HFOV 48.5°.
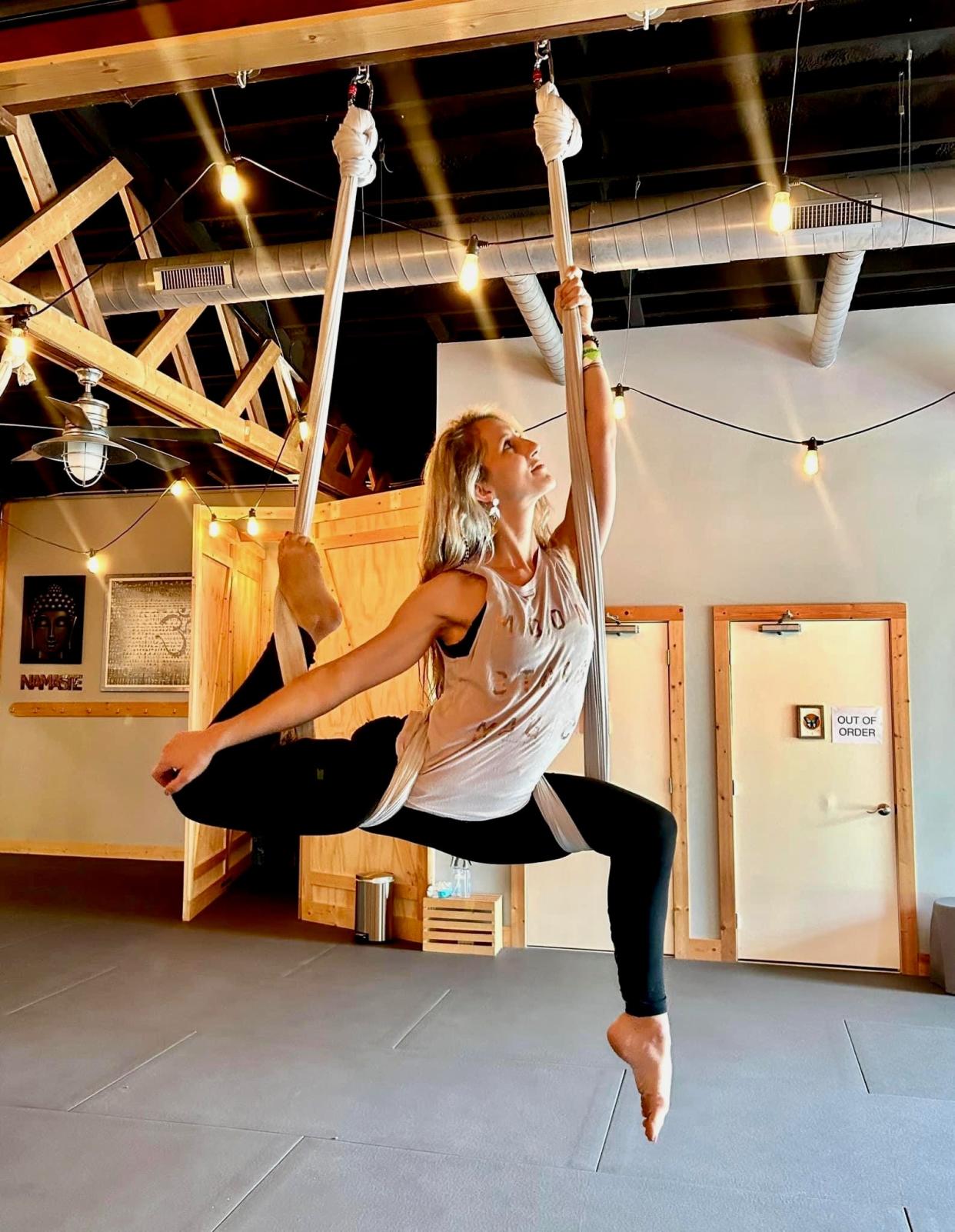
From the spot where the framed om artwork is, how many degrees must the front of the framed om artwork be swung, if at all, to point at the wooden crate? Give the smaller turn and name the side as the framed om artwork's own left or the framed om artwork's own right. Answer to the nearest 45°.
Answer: approximately 45° to the framed om artwork's own left

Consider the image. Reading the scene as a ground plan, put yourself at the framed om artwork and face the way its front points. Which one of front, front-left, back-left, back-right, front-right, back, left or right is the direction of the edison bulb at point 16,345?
front

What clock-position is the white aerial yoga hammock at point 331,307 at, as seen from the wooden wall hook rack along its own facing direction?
The white aerial yoga hammock is roughly at 12 o'clock from the wooden wall hook rack.

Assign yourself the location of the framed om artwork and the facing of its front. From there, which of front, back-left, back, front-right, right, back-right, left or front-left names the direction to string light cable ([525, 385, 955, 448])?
front-left

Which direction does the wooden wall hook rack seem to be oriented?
toward the camera

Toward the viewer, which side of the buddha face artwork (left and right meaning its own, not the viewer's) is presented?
front

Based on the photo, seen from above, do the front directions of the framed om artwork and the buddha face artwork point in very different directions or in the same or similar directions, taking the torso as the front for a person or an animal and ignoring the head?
same or similar directions

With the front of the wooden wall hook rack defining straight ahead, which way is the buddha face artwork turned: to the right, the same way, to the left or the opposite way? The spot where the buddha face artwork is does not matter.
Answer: the same way

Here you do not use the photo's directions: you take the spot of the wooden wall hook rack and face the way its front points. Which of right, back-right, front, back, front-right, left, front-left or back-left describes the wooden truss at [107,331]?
front

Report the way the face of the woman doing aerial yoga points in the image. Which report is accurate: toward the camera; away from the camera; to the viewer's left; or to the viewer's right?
to the viewer's right

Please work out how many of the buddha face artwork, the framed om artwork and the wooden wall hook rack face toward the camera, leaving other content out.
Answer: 3

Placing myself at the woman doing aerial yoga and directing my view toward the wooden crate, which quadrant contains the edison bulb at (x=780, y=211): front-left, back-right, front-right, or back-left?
front-right

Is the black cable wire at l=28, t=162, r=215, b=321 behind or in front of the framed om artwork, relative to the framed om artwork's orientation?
in front

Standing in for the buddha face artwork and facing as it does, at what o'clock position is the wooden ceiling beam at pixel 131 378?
The wooden ceiling beam is roughly at 12 o'clock from the buddha face artwork.

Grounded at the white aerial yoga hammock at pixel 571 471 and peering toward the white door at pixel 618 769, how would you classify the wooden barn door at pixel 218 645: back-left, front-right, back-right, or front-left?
front-left

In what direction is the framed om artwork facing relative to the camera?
toward the camera

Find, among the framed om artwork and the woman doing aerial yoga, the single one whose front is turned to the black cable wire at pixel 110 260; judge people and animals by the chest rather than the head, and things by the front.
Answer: the framed om artwork

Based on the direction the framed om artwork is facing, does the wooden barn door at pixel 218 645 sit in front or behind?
in front
